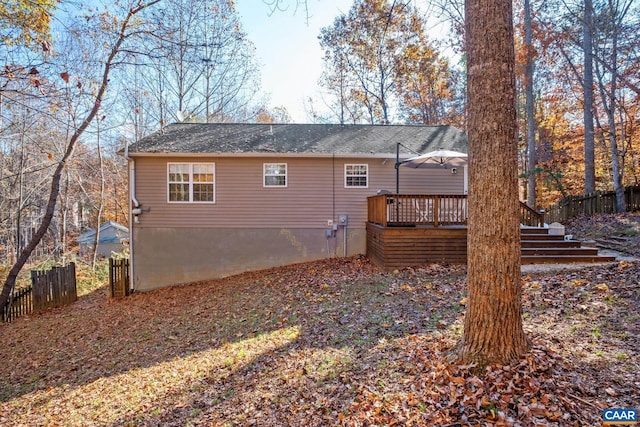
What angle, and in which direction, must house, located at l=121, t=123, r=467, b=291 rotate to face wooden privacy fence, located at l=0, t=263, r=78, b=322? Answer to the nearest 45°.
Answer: approximately 90° to its left

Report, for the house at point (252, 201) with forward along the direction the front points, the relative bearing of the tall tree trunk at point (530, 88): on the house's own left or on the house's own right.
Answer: on the house's own right

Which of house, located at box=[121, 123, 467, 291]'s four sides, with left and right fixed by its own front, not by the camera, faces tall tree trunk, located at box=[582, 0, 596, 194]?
right

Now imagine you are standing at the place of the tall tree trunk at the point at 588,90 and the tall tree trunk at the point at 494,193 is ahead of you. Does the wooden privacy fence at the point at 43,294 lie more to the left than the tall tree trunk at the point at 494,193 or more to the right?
right

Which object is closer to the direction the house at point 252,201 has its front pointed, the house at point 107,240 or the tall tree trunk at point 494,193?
the house

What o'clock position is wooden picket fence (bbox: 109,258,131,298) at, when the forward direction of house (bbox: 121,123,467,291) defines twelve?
The wooden picket fence is roughly at 9 o'clock from the house.

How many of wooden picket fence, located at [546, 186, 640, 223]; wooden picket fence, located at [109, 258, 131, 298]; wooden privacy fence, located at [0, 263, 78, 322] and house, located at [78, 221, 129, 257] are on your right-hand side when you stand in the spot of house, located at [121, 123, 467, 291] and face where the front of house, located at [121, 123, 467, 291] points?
1

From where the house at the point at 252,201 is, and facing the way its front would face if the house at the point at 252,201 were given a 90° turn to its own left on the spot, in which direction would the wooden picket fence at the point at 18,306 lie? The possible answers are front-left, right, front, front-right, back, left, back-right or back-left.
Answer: front

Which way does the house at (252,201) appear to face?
away from the camera

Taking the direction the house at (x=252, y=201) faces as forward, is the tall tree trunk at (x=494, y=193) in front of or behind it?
behind

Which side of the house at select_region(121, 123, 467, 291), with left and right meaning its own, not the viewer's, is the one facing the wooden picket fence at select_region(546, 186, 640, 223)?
right

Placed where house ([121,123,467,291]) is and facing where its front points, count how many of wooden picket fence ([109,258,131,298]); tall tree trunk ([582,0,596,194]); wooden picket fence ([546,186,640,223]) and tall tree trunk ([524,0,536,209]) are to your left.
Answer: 1
